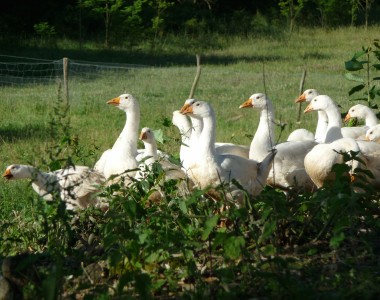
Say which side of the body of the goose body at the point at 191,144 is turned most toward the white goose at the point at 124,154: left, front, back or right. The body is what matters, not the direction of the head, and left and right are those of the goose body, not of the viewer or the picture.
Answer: front

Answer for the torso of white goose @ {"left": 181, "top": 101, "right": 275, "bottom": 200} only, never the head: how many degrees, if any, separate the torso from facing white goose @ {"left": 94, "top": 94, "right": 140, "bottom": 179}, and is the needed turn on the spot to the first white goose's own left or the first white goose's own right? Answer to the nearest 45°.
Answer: approximately 45° to the first white goose's own right

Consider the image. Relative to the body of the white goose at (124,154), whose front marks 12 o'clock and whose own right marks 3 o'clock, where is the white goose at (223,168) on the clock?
the white goose at (223,168) is roughly at 8 o'clock from the white goose at (124,154).

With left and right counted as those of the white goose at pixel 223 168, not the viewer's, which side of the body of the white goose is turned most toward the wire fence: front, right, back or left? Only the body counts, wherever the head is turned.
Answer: right

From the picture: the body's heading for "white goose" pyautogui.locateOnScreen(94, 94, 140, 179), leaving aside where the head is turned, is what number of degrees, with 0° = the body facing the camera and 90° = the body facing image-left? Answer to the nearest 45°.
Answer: approximately 90°

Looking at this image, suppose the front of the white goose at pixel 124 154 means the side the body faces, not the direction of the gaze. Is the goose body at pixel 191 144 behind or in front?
behind

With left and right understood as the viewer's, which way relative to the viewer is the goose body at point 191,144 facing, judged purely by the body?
facing to the left of the viewer

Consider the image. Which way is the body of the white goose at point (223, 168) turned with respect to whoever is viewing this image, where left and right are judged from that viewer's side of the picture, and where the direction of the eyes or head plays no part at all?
facing to the left of the viewer
